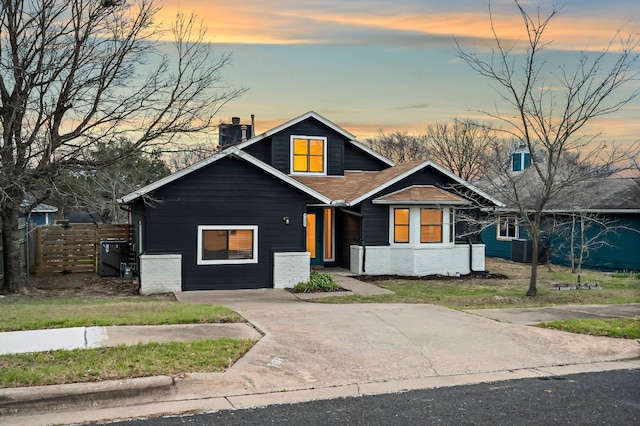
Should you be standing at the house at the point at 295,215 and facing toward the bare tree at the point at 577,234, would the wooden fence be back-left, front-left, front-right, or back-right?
back-left

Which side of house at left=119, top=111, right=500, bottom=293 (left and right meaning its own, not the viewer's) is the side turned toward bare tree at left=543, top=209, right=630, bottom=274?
left

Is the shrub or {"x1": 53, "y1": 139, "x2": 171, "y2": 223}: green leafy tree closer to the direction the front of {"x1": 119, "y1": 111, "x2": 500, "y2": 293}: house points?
the shrub

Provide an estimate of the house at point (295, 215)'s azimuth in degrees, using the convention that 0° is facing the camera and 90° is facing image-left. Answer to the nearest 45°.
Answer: approximately 0°

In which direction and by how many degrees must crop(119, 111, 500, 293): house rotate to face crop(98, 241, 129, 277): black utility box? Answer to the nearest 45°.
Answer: approximately 90° to its right

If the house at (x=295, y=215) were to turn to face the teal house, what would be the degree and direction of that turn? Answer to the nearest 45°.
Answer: approximately 90° to its left

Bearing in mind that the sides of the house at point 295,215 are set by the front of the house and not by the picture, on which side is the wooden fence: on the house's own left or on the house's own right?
on the house's own right

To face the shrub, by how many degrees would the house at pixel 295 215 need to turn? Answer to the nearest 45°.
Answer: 0° — it already faces it

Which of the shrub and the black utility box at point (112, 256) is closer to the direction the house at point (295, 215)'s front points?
the shrub

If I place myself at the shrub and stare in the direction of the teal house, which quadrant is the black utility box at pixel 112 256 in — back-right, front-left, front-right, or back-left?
back-left
